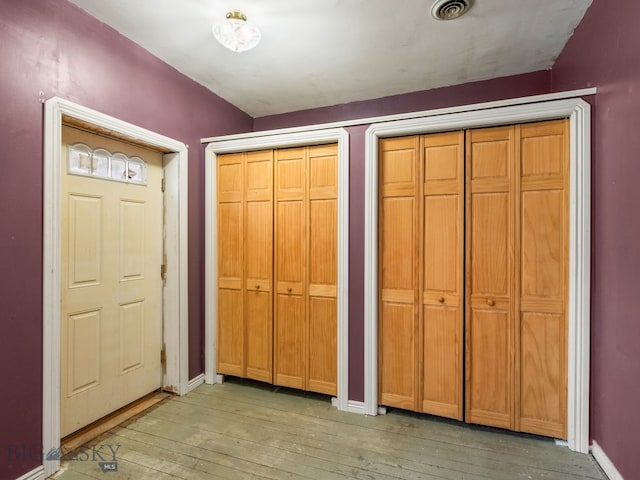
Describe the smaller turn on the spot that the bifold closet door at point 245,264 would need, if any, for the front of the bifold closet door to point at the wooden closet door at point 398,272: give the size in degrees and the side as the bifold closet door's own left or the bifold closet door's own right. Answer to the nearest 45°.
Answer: approximately 90° to the bifold closet door's own left

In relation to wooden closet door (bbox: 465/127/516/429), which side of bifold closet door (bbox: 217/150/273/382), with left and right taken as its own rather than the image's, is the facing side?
left

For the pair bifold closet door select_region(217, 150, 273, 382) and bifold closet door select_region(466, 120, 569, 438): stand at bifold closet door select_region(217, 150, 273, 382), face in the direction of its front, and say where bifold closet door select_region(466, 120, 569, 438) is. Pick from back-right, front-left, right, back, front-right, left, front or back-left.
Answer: left

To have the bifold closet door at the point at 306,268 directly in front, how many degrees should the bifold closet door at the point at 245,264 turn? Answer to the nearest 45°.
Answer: approximately 90° to its left

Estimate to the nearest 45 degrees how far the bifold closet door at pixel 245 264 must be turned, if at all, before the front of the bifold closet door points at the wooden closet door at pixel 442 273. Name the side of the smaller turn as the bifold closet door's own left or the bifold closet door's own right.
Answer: approximately 90° to the bifold closet door's own left

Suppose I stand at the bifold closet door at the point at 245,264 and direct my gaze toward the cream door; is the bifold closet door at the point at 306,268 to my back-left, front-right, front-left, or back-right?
back-left

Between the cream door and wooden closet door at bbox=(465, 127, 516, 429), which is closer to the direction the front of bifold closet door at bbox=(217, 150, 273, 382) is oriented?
the cream door

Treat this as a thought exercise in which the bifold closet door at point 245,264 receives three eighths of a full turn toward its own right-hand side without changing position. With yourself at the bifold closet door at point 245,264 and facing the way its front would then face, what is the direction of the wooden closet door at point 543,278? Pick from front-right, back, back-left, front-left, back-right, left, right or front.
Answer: back-right

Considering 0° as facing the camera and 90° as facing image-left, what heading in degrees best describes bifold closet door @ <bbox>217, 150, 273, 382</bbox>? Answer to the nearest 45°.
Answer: approximately 45°

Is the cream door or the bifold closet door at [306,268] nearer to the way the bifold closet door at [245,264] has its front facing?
the cream door

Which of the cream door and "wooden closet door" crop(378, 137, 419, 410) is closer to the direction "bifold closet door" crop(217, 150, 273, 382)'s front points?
the cream door

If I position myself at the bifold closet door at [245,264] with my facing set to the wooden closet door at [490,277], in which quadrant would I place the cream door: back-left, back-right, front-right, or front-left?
back-right
